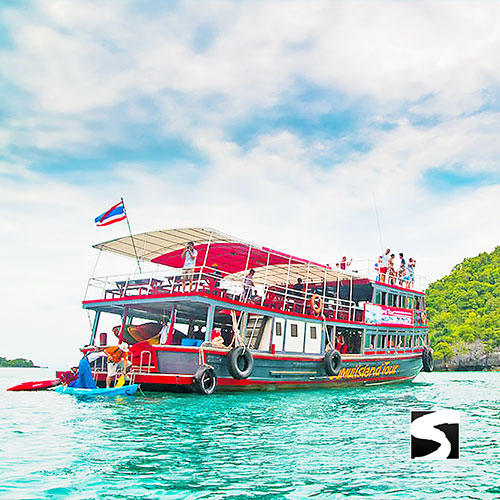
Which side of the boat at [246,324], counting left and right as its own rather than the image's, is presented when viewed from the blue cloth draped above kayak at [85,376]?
back

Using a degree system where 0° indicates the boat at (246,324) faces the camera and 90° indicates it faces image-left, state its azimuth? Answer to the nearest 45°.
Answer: approximately 225°

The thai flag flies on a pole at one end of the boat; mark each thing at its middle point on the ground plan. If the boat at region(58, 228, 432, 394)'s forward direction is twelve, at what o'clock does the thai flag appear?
The thai flag is roughly at 7 o'clock from the boat.

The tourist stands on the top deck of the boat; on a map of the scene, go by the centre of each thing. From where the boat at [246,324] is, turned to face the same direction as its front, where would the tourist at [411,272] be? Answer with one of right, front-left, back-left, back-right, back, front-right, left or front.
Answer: front

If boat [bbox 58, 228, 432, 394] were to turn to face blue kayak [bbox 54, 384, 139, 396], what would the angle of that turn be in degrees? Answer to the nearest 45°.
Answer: approximately 180°
